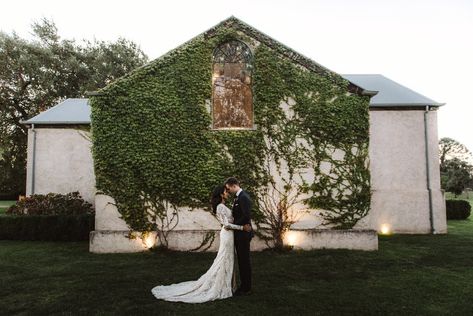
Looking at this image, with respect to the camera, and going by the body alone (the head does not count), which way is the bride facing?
to the viewer's right

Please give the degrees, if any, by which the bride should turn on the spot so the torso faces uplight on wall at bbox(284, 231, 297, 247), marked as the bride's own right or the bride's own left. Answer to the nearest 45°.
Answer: approximately 45° to the bride's own left

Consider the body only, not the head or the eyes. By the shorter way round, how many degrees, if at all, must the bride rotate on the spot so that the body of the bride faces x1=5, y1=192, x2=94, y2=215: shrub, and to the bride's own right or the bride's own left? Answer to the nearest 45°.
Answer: approximately 135° to the bride's own left

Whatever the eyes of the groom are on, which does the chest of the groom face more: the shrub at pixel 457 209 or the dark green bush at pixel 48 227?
the dark green bush

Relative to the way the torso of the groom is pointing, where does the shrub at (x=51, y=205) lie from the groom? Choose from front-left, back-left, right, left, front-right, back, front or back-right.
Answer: front-right

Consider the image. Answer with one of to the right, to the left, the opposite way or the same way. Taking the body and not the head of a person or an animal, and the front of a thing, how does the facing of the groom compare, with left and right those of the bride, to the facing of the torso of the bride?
the opposite way

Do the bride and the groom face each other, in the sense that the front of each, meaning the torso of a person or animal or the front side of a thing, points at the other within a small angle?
yes

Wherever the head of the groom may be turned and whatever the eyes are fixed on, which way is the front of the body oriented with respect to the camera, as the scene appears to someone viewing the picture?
to the viewer's left
